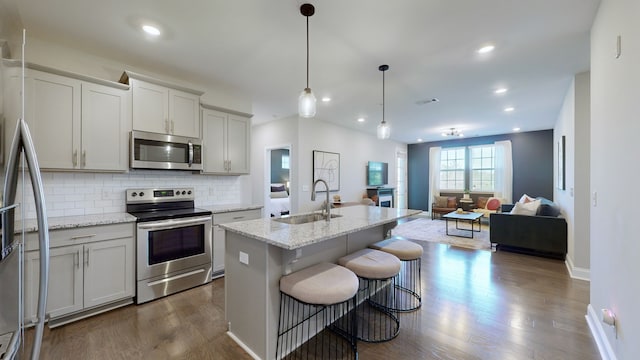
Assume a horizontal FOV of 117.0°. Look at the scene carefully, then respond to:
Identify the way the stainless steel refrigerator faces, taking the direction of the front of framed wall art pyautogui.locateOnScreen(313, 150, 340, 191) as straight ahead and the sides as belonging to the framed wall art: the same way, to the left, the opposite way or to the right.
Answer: to the left

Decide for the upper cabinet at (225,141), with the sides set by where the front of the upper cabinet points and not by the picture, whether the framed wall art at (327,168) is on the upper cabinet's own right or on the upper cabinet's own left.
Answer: on the upper cabinet's own left

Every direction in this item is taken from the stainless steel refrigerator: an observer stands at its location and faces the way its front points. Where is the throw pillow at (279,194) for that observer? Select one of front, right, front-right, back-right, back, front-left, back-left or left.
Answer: front-left

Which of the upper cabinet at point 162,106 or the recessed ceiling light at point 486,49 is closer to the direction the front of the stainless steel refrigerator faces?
the recessed ceiling light

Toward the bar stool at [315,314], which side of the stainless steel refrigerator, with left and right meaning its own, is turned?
front

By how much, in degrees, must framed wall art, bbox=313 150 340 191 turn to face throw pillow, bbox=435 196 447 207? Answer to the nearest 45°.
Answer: approximately 90° to its left

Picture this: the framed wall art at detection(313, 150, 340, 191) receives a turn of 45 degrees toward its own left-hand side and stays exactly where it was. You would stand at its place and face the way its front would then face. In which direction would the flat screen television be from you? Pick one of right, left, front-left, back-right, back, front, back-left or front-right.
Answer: front-left

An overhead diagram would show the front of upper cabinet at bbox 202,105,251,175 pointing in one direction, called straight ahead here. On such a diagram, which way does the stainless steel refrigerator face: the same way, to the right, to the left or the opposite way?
to the left

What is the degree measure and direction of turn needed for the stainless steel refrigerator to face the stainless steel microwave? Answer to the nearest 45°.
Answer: approximately 45° to its left

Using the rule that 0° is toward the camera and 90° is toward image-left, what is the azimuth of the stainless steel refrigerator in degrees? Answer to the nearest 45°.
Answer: approximately 270°

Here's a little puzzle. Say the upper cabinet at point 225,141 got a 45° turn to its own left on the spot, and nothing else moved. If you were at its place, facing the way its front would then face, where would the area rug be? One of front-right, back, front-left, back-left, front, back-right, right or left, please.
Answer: front

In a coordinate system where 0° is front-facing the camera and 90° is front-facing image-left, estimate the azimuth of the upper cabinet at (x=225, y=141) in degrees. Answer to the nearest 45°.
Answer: approximately 315°

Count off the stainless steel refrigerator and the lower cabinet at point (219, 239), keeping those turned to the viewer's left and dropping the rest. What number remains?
0

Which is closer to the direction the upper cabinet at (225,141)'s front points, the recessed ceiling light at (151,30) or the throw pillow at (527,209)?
the throw pillow
